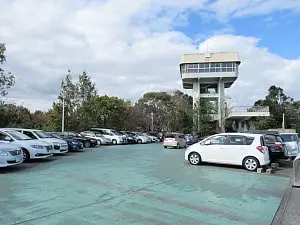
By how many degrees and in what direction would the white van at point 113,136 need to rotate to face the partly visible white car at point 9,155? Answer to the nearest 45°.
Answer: approximately 45° to its right

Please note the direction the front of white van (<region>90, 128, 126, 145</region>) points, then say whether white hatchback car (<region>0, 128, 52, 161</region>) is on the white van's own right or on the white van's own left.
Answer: on the white van's own right

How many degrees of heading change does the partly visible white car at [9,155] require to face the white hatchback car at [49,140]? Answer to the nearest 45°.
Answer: approximately 135° to its left

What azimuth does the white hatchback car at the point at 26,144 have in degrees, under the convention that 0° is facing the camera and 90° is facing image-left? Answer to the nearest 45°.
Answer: approximately 315°

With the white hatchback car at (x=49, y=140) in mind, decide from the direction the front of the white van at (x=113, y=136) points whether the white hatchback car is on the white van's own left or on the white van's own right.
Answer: on the white van's own right

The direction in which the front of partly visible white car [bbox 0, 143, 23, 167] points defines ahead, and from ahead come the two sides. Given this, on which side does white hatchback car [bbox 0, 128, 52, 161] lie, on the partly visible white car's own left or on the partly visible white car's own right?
on the partly visible white car's own left
